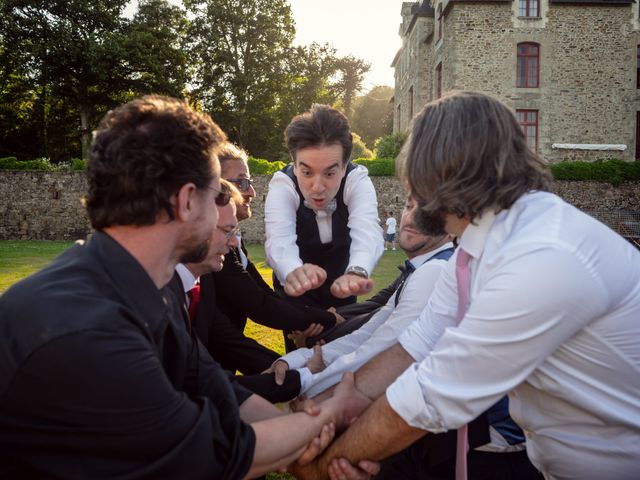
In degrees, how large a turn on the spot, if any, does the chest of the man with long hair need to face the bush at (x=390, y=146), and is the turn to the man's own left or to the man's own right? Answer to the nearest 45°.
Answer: approximately 90° to the man's own right

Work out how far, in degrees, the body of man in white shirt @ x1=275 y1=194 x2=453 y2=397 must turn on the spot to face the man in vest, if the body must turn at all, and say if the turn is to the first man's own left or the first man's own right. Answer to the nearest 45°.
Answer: approximately 90° to the first man's own right

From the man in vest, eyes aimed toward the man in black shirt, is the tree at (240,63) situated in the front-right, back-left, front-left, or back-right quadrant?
back-right

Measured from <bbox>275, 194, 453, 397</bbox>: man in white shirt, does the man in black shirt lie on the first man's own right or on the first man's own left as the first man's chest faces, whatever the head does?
on the first man's own left

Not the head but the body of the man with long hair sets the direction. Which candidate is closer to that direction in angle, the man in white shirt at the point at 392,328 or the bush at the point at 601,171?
the man in white shirt

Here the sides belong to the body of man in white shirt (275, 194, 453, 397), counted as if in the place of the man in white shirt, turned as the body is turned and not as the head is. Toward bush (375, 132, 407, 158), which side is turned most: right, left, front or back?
right

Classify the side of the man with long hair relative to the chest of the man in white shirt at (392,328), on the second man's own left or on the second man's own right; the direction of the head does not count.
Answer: on the second man's own left

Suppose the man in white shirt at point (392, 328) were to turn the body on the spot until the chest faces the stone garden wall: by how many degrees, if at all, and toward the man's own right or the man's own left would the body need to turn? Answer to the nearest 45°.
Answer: approximately 45° to the man's own right

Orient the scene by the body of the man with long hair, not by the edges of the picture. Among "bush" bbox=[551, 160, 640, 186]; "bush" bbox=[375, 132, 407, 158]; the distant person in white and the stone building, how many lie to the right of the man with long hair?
4

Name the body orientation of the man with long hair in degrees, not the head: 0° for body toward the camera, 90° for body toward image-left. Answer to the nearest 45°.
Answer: approximately 90°

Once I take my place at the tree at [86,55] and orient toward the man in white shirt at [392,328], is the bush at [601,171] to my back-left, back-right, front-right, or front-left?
front-left

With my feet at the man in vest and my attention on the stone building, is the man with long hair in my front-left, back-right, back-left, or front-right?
back-right

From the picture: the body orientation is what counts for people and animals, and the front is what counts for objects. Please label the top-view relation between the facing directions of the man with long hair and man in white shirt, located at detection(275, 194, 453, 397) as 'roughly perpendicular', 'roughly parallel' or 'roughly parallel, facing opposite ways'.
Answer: roughly parallel

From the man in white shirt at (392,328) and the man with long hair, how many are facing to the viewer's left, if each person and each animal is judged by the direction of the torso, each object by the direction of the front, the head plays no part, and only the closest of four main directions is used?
2

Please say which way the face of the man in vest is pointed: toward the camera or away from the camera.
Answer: toward the camera

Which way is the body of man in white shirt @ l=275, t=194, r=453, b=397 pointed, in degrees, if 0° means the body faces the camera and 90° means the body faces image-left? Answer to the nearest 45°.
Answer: approximately 90°

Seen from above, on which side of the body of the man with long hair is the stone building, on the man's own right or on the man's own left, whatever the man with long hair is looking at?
on the man's own right
